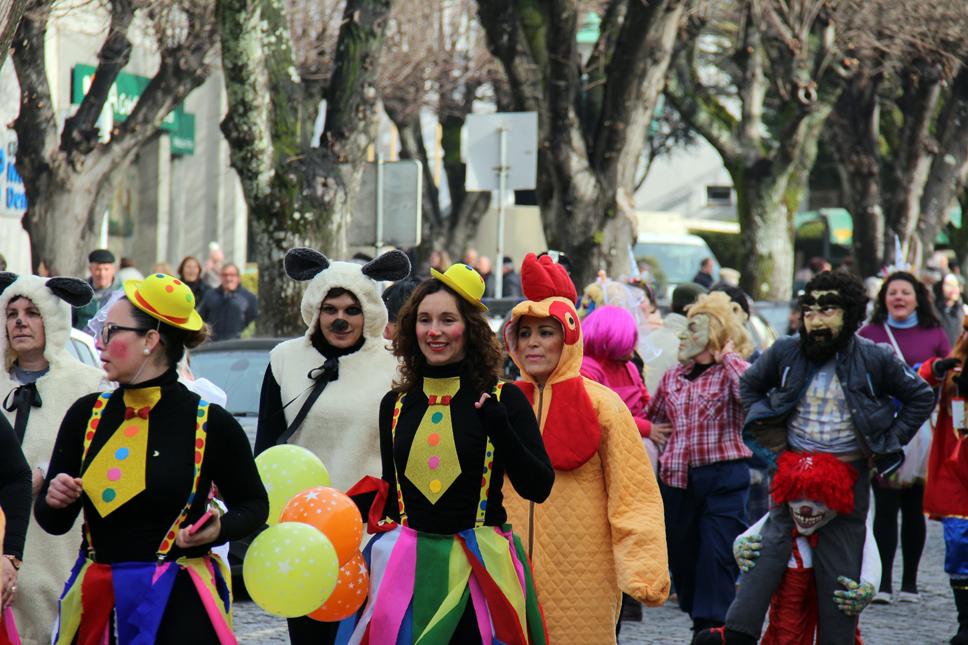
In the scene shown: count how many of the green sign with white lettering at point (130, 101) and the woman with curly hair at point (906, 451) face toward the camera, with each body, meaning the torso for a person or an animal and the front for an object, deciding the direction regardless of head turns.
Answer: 2

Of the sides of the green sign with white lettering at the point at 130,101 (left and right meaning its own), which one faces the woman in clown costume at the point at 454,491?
front

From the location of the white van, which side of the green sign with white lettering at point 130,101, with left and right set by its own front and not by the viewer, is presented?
left

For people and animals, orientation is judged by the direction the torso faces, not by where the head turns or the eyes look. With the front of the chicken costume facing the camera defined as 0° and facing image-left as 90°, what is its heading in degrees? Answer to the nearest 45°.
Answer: approximately 45°

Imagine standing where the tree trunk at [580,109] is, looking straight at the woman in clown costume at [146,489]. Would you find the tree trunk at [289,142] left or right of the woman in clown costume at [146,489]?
right

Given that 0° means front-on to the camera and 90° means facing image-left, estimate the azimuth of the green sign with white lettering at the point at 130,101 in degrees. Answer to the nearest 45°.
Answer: approximately 0°

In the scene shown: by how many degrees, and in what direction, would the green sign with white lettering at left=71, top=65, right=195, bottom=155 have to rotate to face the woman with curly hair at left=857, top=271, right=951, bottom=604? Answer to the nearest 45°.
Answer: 0° — it already faces them
